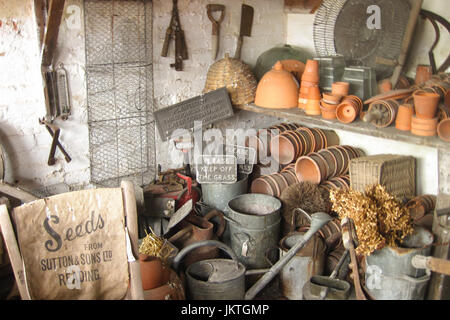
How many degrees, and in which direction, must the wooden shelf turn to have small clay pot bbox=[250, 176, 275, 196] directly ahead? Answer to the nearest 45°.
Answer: approximately 90° to its right

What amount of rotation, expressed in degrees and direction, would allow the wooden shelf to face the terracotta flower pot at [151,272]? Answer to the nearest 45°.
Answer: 0° — it already faces it

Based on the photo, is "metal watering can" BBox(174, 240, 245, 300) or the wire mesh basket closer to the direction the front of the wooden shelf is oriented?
the metal watering can

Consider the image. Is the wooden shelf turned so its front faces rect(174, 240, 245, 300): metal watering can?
yes

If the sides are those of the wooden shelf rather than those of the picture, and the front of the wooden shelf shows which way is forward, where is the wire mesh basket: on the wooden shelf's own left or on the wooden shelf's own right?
on the wooden shelf's own right

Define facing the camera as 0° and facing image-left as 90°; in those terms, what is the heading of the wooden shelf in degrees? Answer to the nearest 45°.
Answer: approximately 45°

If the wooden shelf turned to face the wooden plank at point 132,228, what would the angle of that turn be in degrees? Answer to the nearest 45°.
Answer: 0° — it already faces it
